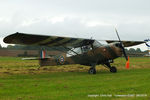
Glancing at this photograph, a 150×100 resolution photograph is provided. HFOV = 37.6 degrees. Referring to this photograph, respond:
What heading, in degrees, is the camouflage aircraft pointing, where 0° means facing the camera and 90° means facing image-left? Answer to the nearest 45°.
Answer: approximately 315°
